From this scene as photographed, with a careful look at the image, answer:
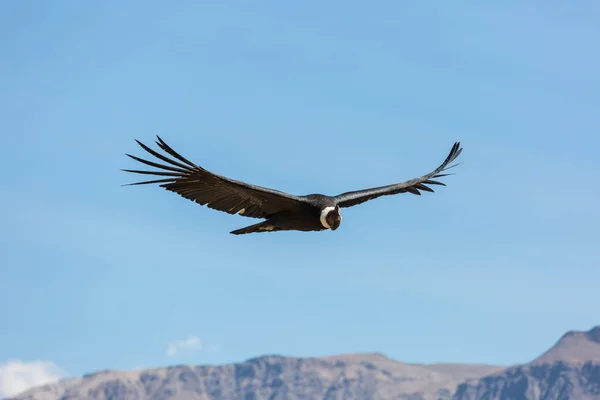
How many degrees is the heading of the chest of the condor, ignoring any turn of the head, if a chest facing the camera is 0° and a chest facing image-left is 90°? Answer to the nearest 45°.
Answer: approximately 315°
